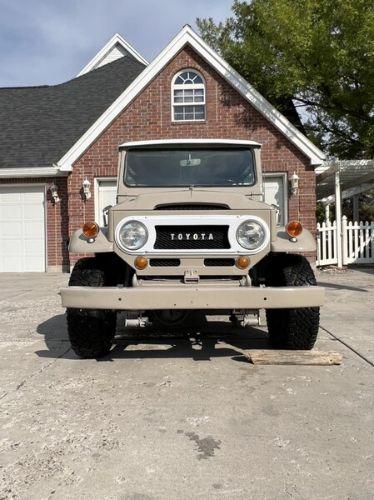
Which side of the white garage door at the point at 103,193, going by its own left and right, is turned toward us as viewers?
front

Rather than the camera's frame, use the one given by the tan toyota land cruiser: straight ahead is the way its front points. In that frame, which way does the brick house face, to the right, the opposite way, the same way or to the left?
the same way

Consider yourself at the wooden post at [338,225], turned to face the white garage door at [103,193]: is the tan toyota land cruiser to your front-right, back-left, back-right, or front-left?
front-left

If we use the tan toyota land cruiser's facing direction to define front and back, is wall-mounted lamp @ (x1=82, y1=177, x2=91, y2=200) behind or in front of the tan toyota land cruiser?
behind

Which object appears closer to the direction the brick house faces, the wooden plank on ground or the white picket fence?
the wooden plank on ground

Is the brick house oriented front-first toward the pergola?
no

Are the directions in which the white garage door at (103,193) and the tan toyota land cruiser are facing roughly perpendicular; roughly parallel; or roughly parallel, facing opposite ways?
roughly parallel

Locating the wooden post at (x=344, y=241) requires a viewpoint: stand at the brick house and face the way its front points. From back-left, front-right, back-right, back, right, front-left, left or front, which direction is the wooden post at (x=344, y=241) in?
left

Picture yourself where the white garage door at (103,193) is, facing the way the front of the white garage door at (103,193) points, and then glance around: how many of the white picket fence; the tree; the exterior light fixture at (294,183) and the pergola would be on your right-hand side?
0

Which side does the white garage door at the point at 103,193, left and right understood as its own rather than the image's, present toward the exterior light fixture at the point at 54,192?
right

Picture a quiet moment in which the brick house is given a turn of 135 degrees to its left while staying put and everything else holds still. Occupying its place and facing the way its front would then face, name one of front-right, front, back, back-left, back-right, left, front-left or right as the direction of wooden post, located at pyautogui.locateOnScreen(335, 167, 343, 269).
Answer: front-right

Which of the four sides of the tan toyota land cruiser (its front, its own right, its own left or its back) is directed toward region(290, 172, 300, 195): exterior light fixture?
back

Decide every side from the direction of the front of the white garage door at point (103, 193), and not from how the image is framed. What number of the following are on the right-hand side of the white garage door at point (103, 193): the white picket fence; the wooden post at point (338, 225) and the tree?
0

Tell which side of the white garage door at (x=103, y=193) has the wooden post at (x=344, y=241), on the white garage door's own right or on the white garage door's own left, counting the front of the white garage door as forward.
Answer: on the white garage door's own left

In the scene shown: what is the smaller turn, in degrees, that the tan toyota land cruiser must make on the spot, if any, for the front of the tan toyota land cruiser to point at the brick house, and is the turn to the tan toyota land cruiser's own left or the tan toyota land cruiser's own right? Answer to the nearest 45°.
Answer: approximately 180°

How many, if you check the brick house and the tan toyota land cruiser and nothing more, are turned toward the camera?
2

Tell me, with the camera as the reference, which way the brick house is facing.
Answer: facing the viewer
